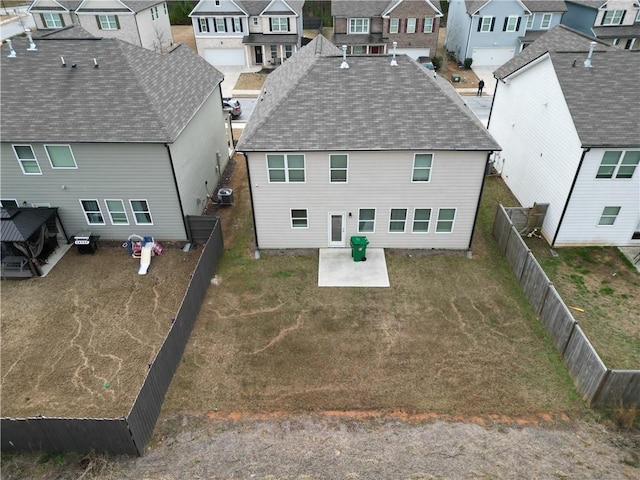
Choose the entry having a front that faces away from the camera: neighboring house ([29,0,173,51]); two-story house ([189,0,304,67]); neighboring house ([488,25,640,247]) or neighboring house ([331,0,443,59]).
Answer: neighboring house ([488,25,640,247])

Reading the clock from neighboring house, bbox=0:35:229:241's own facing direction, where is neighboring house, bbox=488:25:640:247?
neighboring house, bbox=488:25:640:247 is roughly at 4 o'clock from neighboring house, bbox=0:35:229:241.

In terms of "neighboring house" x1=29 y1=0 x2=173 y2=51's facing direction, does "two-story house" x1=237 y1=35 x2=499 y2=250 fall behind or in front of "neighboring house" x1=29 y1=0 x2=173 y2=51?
in front

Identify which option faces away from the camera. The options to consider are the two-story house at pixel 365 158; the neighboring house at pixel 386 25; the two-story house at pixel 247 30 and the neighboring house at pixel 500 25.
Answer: the two-story house at pixel 365 158

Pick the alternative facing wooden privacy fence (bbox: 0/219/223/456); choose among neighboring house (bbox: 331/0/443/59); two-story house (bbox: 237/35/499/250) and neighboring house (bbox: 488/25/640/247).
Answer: neighboring house (bbox: 331/0/443/59)

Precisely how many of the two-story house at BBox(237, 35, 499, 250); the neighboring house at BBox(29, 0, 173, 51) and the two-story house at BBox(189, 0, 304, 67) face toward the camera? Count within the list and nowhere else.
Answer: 2

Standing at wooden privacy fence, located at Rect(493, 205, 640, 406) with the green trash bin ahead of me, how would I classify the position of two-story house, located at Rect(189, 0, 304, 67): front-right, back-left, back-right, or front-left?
front-right

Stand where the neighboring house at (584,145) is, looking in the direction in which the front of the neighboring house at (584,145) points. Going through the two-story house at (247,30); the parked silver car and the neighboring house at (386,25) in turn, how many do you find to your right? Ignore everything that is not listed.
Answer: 0

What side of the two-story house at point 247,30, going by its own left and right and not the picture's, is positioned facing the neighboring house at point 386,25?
left

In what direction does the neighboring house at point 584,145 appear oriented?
away from the camera

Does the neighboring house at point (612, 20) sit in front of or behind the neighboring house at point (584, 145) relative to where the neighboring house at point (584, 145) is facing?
in front

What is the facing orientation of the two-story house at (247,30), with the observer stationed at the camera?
facing the viewer

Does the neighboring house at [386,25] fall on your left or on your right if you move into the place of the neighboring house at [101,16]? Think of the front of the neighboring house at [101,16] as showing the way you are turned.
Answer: on your left

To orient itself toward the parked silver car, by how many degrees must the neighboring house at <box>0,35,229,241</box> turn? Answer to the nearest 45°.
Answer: approximately 45° to its right

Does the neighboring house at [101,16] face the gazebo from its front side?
yes

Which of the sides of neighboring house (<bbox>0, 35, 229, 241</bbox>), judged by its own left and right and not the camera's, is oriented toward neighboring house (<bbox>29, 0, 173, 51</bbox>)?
front

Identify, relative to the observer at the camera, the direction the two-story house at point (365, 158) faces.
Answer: facing away from the viewer

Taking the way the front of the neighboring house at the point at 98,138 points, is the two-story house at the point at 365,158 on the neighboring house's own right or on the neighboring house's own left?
on the neighboring house's own right

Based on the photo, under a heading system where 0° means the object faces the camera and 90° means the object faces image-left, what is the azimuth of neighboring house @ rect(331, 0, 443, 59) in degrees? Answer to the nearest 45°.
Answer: approximately 0°

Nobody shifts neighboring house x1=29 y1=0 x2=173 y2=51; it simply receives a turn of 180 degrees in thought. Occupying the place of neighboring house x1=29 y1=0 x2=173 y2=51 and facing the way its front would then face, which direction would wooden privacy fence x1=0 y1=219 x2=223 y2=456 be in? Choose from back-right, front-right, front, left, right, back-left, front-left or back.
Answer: back

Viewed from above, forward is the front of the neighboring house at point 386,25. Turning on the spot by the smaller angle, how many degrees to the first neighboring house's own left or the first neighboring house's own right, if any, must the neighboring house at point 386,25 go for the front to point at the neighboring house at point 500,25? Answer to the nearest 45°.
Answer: approximately 90° to the first neighboring house's own left

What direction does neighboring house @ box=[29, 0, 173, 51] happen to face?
toward the camera
